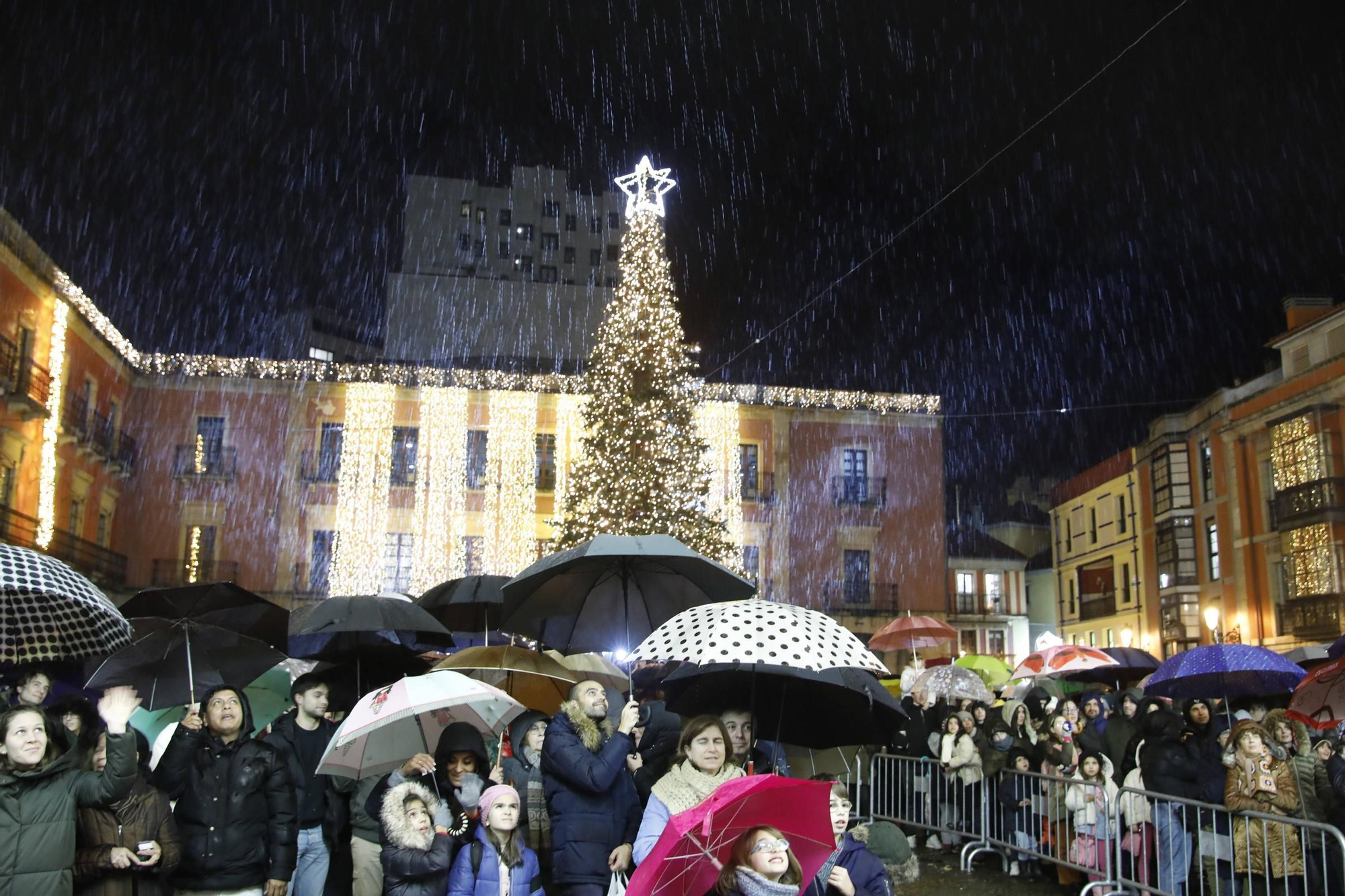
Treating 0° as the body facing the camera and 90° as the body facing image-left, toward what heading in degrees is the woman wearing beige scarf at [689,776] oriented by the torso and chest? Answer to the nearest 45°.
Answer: approximately 315°

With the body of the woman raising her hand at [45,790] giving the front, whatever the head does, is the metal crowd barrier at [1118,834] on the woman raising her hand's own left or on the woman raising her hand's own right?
on the woman raising her hand's own left

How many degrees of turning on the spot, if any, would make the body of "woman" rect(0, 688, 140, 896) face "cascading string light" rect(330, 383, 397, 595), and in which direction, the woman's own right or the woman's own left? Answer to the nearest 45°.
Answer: approximately 180°

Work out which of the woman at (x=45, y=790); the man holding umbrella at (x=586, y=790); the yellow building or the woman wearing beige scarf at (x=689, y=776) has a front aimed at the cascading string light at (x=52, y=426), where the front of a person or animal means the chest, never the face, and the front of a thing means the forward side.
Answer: the yellow building

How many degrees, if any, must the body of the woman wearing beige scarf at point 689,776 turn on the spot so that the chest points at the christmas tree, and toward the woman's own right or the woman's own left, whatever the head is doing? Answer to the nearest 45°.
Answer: approximately 135° to the woman's own left

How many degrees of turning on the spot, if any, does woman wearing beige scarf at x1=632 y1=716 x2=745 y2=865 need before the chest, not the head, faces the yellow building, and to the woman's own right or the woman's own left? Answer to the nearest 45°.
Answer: approximately 135° to the woman's own left

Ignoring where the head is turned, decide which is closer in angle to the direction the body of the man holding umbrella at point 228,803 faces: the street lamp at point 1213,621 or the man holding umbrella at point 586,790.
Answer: the man holding umbrella

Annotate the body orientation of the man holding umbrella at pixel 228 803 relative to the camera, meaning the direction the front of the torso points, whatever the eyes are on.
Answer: toward the camera

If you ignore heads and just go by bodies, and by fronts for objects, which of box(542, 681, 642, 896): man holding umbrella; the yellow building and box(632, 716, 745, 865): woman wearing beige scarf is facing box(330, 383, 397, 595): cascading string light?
the yellow building

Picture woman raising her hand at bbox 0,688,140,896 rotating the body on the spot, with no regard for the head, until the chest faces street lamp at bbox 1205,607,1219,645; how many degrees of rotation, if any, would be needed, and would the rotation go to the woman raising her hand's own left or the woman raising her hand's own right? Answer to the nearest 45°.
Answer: approximately 135° to the woman raising her hand's own left

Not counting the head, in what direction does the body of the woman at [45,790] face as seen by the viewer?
toward the camera
